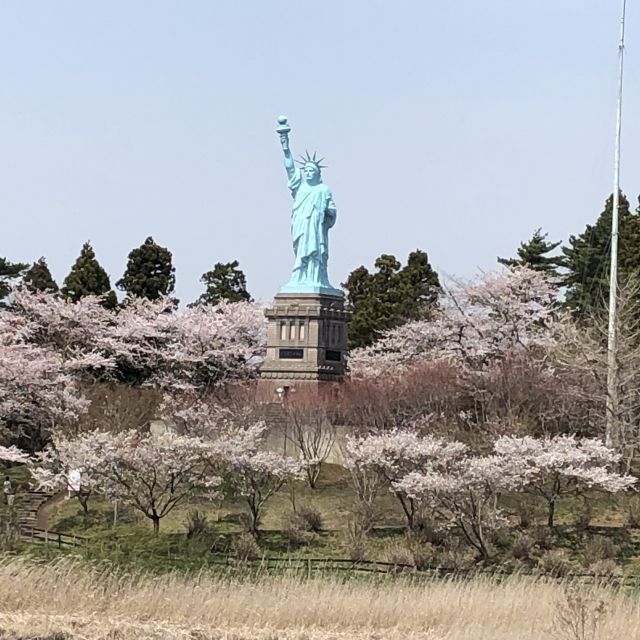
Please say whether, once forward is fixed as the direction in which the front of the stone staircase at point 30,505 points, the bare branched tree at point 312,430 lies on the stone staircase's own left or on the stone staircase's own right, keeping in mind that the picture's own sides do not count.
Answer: on the stone staircase's own left

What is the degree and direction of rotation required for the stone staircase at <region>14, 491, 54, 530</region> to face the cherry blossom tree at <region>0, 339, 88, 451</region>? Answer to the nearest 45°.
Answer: approximately 180°

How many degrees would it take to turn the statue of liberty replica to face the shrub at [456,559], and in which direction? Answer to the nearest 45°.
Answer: approximately 45° to its left

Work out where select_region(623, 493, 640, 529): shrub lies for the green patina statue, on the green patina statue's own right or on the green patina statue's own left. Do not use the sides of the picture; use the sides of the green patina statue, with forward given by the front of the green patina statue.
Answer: on the green patina statue's own left

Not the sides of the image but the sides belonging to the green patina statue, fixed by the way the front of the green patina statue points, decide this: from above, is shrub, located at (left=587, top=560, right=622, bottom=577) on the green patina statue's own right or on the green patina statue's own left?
on the green patina statue's own left

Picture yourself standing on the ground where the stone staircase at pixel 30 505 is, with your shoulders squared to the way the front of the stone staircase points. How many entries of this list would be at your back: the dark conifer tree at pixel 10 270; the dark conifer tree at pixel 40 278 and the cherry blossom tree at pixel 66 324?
3

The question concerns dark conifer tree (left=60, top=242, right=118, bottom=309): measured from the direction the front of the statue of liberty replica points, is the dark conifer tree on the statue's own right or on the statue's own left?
on the statue's own right

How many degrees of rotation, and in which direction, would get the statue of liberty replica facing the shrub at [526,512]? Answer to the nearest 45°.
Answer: approximately 90° to its left

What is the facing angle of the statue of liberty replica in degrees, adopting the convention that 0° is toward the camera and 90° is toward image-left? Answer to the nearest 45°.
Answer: approximately 45°

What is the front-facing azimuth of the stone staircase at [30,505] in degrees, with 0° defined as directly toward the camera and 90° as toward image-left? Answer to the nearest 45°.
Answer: approximately 0°
